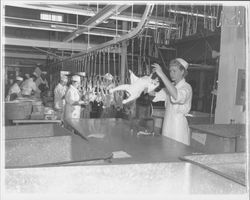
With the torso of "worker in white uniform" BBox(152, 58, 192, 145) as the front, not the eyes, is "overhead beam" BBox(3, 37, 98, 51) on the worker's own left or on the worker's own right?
on the worker's own right

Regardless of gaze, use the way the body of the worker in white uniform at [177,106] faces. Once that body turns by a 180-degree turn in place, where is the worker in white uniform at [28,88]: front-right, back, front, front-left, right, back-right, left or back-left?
back-left

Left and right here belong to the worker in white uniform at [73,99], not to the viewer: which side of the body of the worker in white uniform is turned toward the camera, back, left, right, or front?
right

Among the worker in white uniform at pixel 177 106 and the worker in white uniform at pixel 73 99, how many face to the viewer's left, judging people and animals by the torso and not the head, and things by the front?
1

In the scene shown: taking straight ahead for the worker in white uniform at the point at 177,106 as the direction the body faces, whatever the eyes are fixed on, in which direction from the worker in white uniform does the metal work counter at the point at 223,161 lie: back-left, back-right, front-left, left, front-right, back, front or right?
left

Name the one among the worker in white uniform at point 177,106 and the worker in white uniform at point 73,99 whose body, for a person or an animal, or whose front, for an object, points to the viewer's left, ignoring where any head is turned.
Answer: the worker in white uniform at point 177,106

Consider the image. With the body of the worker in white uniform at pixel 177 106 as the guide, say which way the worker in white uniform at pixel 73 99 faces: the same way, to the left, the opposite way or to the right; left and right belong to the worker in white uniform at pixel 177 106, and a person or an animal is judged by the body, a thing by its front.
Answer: the opposite way

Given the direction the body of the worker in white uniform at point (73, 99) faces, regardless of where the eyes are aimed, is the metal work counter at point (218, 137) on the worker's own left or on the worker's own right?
on the worker's own right

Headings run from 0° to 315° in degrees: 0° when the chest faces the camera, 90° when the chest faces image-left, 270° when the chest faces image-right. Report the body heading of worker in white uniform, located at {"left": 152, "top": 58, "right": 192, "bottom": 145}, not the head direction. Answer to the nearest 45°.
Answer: approximately 90°

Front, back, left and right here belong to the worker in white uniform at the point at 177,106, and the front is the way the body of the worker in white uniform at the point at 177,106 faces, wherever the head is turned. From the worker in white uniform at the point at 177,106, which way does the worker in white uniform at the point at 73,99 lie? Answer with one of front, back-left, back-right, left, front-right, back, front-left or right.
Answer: front-right

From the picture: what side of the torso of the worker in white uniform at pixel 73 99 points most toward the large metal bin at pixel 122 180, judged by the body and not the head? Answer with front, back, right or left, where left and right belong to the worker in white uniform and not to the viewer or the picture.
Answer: right
